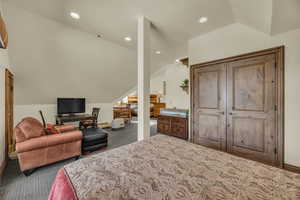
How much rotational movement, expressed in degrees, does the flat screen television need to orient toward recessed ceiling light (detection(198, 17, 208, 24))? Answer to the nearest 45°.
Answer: approximately 45° to its left

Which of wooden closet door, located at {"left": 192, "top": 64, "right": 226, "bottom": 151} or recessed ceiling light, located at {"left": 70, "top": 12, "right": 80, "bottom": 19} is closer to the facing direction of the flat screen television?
the recessed ceiling light

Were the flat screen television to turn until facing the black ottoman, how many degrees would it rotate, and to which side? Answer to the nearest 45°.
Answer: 0° — it already faces it

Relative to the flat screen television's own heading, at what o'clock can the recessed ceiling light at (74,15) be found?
The recessed ceiling light is roughly at 12 o'clock from the flat screen television.

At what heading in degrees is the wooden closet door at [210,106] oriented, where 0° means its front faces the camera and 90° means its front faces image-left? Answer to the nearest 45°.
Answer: approximately 45°

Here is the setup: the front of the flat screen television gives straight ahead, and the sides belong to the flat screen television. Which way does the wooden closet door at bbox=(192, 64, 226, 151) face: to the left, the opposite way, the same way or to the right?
to the right

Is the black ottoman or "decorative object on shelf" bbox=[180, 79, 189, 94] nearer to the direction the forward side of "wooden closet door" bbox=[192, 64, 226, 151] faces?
the black ottoman

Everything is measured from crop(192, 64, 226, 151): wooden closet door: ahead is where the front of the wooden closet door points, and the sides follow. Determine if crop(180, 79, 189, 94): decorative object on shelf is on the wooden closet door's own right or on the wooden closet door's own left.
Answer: on the wooden closet door's own right

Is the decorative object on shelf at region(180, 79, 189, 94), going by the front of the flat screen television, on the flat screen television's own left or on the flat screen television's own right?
on the flat screen television's own left

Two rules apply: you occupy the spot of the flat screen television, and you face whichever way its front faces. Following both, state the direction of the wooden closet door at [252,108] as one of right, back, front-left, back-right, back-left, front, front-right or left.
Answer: front-left

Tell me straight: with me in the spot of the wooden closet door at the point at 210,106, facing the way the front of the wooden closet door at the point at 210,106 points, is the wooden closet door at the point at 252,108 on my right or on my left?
on my left

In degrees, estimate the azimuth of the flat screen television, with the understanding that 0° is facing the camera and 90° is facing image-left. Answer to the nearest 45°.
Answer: approximately 0°
